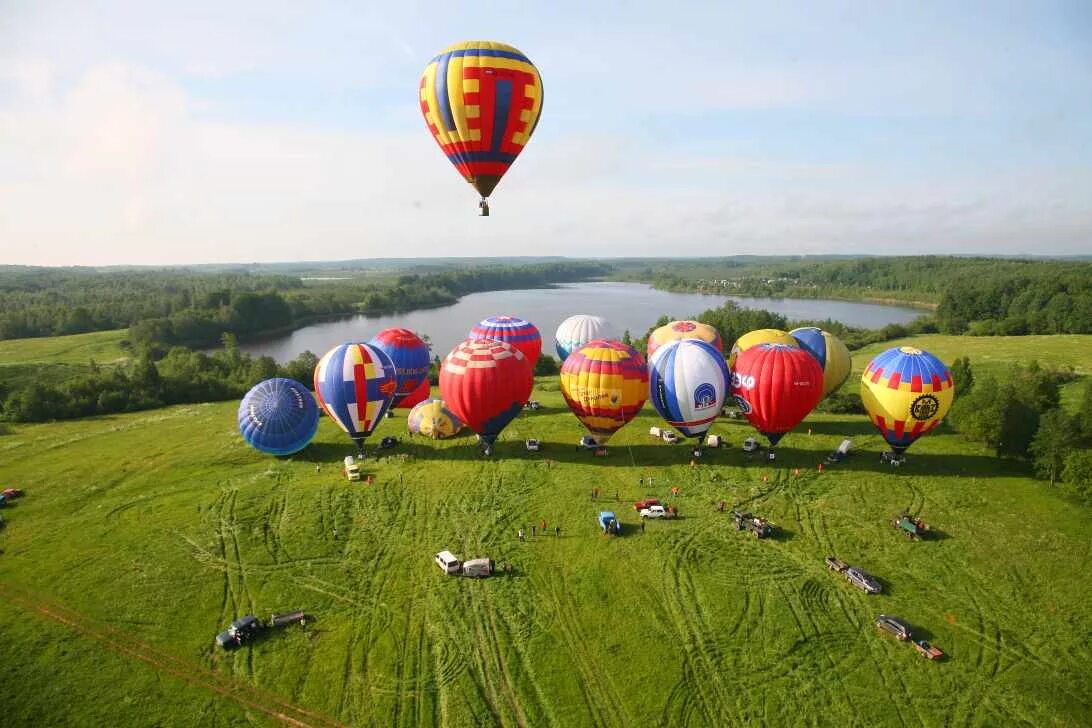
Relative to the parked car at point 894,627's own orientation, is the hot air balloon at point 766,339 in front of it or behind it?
in front

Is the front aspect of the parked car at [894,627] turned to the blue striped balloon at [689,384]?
yes

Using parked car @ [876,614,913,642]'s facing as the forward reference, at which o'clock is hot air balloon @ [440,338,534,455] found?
The hot air balloon is roughly at 11 o'clock from the parked car.

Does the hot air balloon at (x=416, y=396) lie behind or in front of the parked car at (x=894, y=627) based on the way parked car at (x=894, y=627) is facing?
in front

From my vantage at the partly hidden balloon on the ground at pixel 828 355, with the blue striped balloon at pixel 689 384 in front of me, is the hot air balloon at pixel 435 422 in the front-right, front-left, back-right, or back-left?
front-right

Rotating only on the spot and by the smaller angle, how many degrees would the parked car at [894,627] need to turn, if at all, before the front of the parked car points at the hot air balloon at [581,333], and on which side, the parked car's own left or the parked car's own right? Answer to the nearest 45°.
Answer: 0° — it already faces it

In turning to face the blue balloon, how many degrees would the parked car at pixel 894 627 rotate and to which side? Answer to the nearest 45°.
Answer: approximately 45° to its left

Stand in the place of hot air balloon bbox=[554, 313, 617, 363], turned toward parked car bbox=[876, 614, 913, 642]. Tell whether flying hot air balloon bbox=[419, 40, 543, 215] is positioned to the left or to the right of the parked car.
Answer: right

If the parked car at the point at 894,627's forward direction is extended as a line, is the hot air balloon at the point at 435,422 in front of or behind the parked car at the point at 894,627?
in front

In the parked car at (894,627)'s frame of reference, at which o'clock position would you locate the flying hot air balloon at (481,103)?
The flying hot air balloon is roughly at 11 o'clock from the parked car.

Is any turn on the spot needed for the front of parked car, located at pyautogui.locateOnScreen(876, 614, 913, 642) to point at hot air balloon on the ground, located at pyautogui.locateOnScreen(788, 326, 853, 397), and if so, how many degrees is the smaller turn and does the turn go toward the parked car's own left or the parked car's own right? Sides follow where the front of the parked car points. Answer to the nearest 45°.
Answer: approximately 45° to the parked car's own right

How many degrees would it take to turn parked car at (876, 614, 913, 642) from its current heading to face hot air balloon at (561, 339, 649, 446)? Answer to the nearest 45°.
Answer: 0° — it already faces it

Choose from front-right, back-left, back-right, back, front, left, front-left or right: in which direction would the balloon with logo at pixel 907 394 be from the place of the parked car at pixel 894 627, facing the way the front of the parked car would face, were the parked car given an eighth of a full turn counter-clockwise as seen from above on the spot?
right

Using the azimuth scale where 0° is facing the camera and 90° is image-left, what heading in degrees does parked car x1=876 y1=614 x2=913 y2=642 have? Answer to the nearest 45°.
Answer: approximately 135°

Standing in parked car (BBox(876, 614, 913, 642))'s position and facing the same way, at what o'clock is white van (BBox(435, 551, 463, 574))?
The white van is roughly at 10 o'clock from the parked car.
